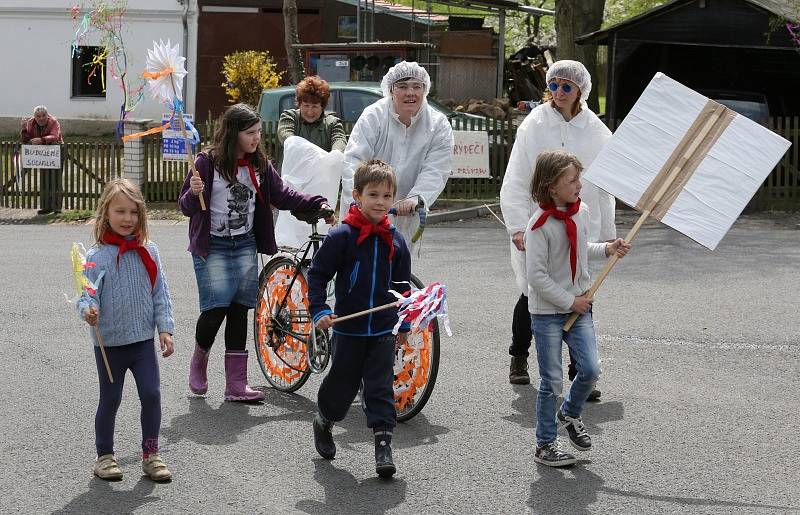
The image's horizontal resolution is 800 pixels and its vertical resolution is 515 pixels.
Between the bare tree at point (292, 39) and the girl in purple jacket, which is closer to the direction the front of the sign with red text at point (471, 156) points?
the girl in purple jacket

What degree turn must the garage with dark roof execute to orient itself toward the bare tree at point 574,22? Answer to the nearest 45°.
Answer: approximately 135° to its right

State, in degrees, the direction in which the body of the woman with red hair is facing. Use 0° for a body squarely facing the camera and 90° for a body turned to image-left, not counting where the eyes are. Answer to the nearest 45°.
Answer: approximately 0°
